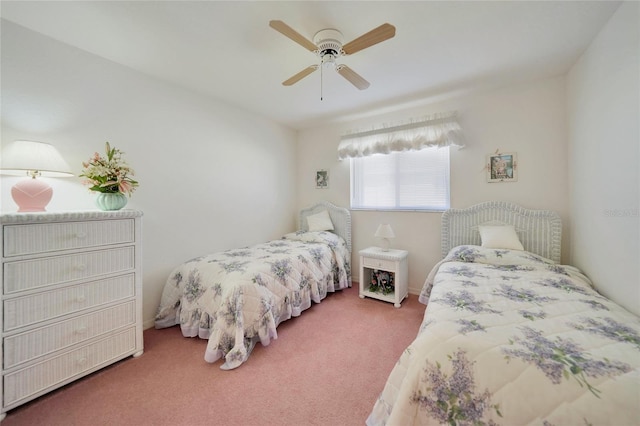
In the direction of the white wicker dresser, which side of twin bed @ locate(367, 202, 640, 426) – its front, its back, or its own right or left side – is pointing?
right

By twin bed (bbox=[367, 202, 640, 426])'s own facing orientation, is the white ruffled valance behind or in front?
behind

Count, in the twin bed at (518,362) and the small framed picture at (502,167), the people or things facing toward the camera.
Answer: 2

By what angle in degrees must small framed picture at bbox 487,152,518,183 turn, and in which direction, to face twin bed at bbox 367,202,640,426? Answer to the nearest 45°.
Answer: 0° — it already faces it

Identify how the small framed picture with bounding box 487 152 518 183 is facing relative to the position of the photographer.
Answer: facing the viewer

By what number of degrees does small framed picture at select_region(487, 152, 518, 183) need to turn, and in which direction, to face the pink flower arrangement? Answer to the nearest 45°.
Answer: approximately 45° to its right

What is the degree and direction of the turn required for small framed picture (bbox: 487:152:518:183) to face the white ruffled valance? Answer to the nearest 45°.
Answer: approximately 90° to its right

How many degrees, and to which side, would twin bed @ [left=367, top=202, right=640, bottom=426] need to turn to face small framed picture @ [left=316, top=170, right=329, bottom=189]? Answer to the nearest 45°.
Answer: approximately 135° to its right

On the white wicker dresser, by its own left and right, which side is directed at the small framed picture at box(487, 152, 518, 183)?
front

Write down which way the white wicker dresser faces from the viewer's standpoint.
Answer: facing the viewer and to the right of the viewer

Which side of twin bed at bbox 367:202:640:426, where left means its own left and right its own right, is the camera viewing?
front

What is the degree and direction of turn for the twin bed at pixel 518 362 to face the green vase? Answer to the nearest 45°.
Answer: approximately 90° to its right
